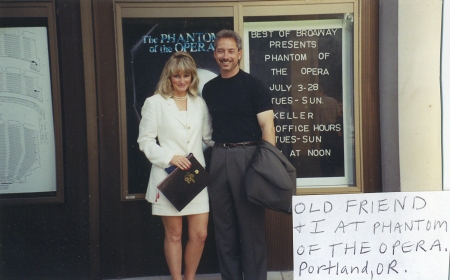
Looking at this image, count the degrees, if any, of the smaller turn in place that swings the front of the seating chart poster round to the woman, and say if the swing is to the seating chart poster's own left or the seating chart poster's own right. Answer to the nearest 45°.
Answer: approximately 45° to the seating chart poster's own left

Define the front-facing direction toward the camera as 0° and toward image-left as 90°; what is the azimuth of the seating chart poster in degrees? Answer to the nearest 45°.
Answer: approximately 0°
